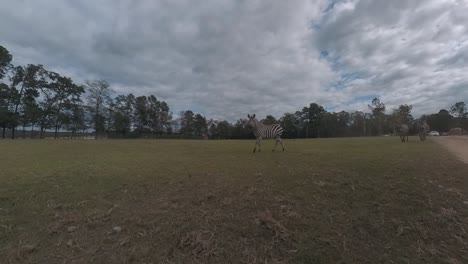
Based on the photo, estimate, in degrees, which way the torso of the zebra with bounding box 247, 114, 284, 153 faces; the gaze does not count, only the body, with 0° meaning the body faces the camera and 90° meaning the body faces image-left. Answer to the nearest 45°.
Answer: approximately 90°
